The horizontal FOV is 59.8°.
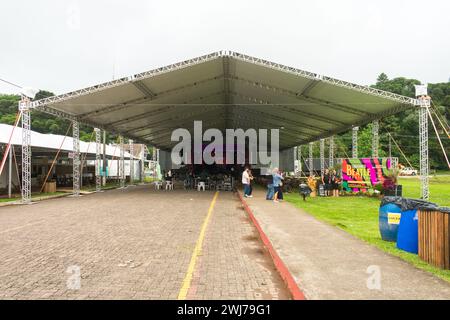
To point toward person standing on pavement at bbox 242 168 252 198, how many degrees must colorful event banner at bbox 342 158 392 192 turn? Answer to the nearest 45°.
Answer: approximately 45° to its right

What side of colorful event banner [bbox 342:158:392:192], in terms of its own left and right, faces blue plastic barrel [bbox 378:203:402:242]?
front

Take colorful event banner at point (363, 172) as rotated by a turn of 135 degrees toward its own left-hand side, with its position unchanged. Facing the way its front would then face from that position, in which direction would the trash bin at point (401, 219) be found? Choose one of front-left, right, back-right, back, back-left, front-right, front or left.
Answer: back-right

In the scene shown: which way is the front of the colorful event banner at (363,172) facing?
toward the camera

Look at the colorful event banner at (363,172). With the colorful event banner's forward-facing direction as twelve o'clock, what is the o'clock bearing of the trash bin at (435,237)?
The trash bin is roughly at 12 o'clock from the colorful event banner.

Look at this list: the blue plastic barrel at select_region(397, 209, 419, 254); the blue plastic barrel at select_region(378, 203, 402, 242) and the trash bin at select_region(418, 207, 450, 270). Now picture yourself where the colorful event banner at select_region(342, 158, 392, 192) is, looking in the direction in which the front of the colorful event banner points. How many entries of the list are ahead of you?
3

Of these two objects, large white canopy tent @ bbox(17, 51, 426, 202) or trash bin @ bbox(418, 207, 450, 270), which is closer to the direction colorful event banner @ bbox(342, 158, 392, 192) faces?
the trash bin

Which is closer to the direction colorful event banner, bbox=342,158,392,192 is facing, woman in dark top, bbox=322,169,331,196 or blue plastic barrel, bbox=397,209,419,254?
the blue plastic barrel

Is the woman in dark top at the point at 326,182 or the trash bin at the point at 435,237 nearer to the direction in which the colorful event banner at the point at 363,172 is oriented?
the trash bin

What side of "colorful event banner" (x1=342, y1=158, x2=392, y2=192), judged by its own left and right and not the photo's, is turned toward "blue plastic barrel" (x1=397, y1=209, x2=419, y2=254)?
front
